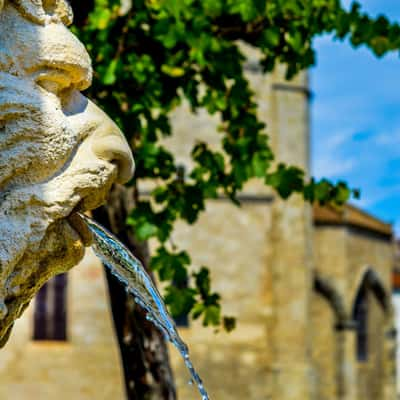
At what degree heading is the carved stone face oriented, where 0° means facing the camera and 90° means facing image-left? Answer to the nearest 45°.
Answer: approximately 270°

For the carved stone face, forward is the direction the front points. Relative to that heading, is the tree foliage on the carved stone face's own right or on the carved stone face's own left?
on the carved stone face's own left

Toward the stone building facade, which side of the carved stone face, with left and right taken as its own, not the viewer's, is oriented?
left
